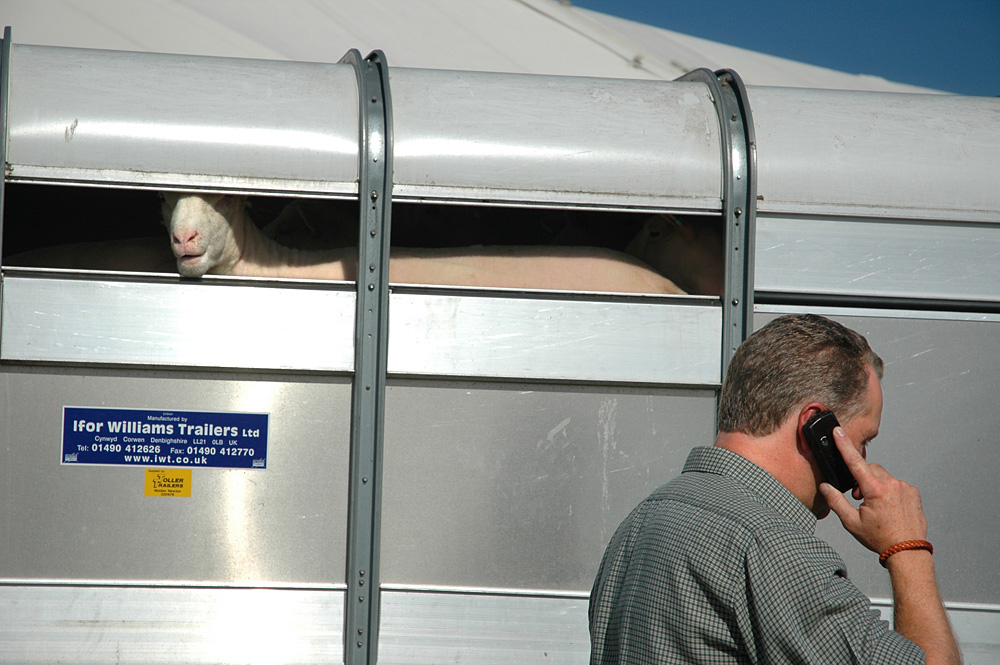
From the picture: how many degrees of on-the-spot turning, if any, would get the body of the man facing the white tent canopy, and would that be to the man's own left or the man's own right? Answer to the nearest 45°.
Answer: approximately 90° to the man's own left

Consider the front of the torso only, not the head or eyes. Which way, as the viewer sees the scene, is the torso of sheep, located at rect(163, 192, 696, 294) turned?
to the viewer's left

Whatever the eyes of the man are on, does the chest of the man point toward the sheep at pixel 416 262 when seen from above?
no

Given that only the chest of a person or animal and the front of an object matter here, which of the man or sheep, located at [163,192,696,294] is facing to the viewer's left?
the sheep

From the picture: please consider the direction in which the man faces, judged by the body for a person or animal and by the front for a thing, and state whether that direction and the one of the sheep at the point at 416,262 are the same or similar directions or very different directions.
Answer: very different directions

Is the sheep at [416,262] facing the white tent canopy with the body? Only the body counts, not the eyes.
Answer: no

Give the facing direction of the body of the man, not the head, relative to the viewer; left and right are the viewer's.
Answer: facing away from the viewer and to the right of the viewer

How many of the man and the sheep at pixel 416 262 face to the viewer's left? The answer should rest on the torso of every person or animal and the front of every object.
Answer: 1
